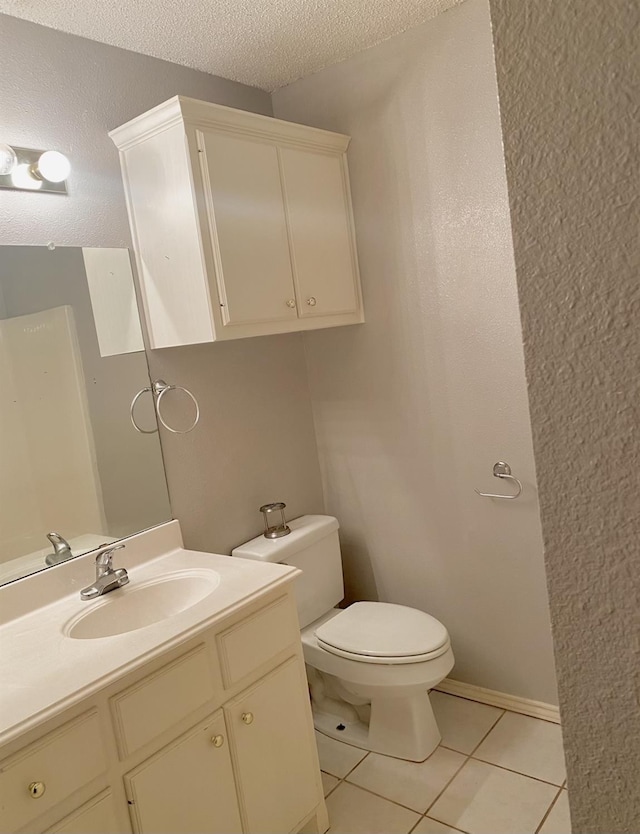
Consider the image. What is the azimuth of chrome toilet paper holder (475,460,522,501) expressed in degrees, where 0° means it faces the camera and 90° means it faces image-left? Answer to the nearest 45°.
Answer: approximately 45°

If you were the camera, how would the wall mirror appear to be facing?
facing the viewer and to the right of the viewer

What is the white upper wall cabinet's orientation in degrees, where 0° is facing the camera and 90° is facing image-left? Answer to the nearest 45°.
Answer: approximately 315°

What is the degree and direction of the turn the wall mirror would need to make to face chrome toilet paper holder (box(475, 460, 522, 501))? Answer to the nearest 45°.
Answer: approximately 45° to its left

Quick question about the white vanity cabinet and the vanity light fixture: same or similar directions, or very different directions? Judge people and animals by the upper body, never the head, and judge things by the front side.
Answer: same or similar directions

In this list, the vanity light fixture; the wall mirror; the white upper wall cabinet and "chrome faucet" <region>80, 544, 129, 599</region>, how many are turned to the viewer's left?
0

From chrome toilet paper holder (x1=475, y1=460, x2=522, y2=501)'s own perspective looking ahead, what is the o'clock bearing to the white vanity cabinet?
The white vanity cabinet is roughly at 12 o'clock from the chrome toilet paper holder.

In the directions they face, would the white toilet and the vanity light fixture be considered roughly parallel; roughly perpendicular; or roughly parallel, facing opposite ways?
roughly parallel

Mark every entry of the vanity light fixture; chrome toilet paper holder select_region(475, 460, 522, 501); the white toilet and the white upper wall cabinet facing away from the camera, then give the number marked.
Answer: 0

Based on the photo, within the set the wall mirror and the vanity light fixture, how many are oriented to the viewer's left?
0

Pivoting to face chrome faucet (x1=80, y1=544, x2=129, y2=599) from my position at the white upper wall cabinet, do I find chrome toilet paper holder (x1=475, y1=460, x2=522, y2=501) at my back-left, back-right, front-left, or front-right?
back-left

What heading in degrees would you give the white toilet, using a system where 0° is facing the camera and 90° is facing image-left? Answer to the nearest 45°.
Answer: approximately 315°
